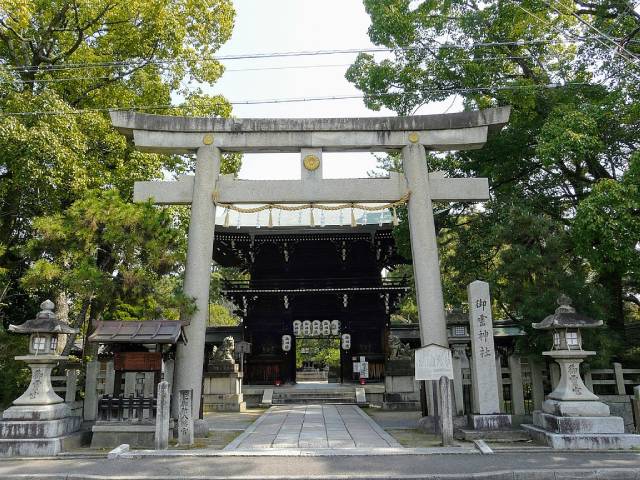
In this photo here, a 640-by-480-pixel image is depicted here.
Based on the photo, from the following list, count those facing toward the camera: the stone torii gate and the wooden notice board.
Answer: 2

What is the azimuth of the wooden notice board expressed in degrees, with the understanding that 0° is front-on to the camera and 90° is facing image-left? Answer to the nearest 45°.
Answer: approximately 0°

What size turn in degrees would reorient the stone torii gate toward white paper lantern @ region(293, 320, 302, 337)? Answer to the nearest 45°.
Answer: approximately 180°

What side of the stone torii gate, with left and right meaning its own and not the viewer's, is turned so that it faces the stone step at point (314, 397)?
back

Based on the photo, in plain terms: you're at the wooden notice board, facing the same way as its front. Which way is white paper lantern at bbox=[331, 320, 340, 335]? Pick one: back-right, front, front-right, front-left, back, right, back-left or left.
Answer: back-left

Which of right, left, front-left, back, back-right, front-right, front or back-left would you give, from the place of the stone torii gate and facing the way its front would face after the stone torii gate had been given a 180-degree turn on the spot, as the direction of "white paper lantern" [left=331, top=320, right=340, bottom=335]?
front

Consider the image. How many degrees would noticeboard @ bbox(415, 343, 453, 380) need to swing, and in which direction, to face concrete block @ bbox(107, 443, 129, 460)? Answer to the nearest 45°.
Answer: approximately 45° to its right
